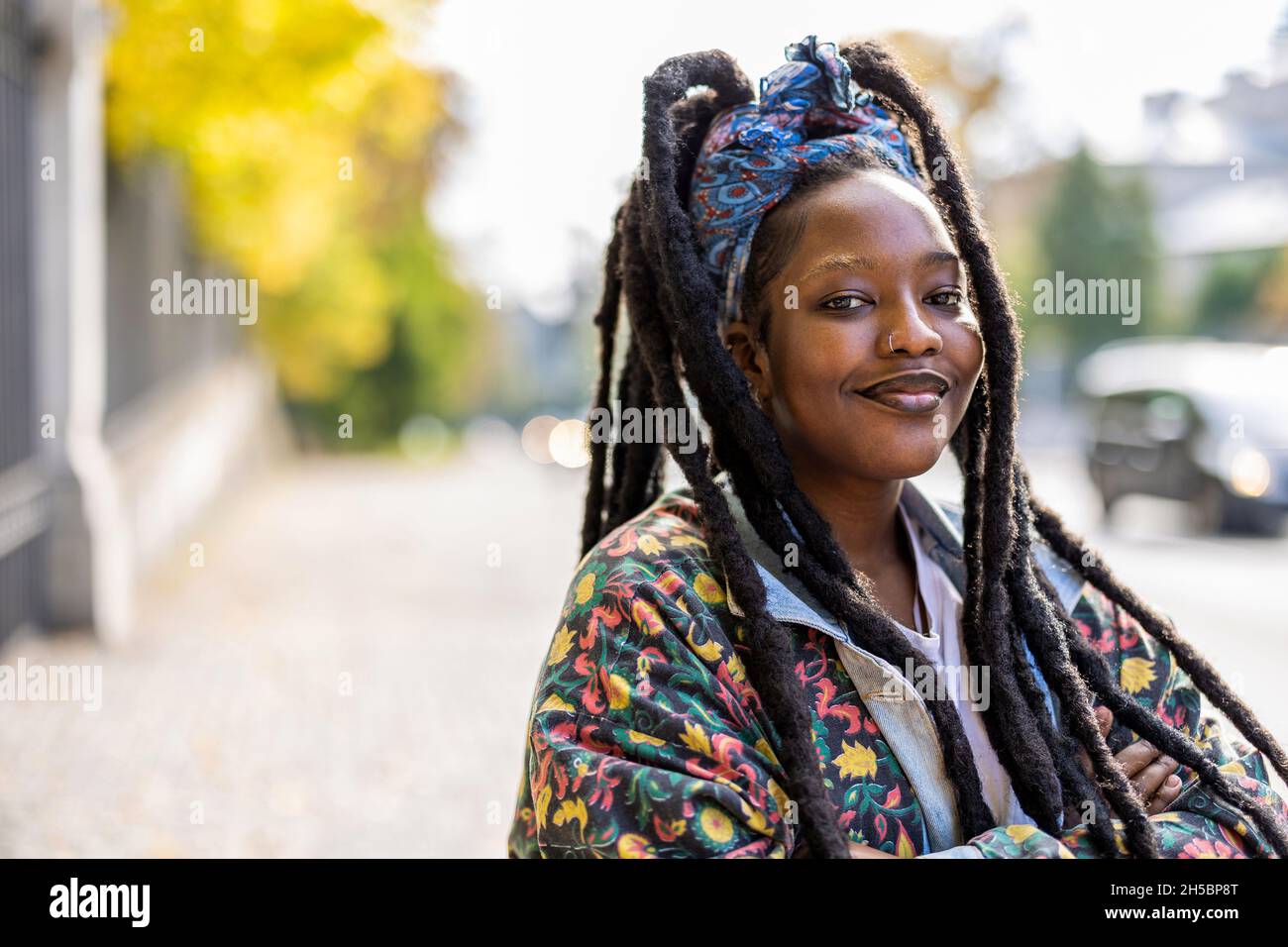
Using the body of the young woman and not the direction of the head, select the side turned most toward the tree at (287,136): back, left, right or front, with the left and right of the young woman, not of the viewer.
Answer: back

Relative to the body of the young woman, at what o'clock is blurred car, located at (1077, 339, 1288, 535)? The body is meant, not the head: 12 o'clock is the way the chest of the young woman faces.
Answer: The blurred car is roughly at 8 o'clock from the young woman.

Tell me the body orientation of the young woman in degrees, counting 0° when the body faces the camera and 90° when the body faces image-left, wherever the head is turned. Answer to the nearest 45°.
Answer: approximately 315°

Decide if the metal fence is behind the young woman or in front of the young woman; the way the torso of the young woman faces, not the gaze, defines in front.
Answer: behind
